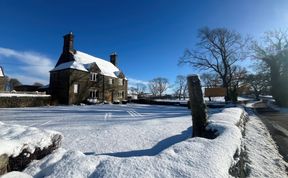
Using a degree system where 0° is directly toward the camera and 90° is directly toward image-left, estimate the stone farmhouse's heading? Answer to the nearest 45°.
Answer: approximately 315°

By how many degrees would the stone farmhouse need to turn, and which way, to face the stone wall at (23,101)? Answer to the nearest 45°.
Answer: approximately 90° to its right
